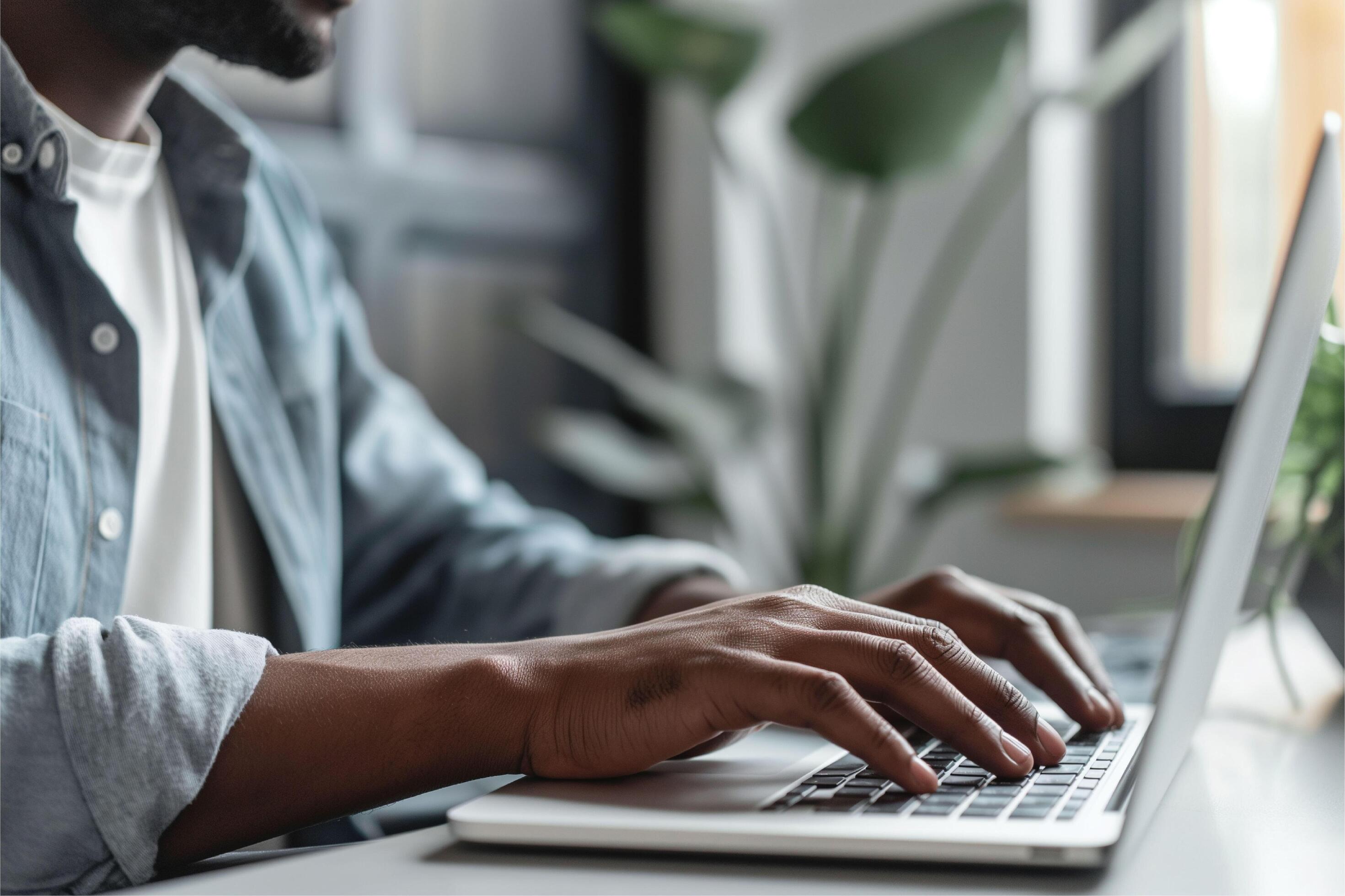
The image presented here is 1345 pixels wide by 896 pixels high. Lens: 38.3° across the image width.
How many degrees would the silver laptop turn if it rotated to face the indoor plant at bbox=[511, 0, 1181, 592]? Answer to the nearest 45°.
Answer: approximately 90° to its right

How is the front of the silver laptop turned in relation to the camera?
facing to the left of the viewer

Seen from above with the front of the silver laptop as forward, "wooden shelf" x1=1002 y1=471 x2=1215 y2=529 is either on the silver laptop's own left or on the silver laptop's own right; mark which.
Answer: on the silver laptop's own right

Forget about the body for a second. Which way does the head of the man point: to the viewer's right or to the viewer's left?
to the viewer's right
